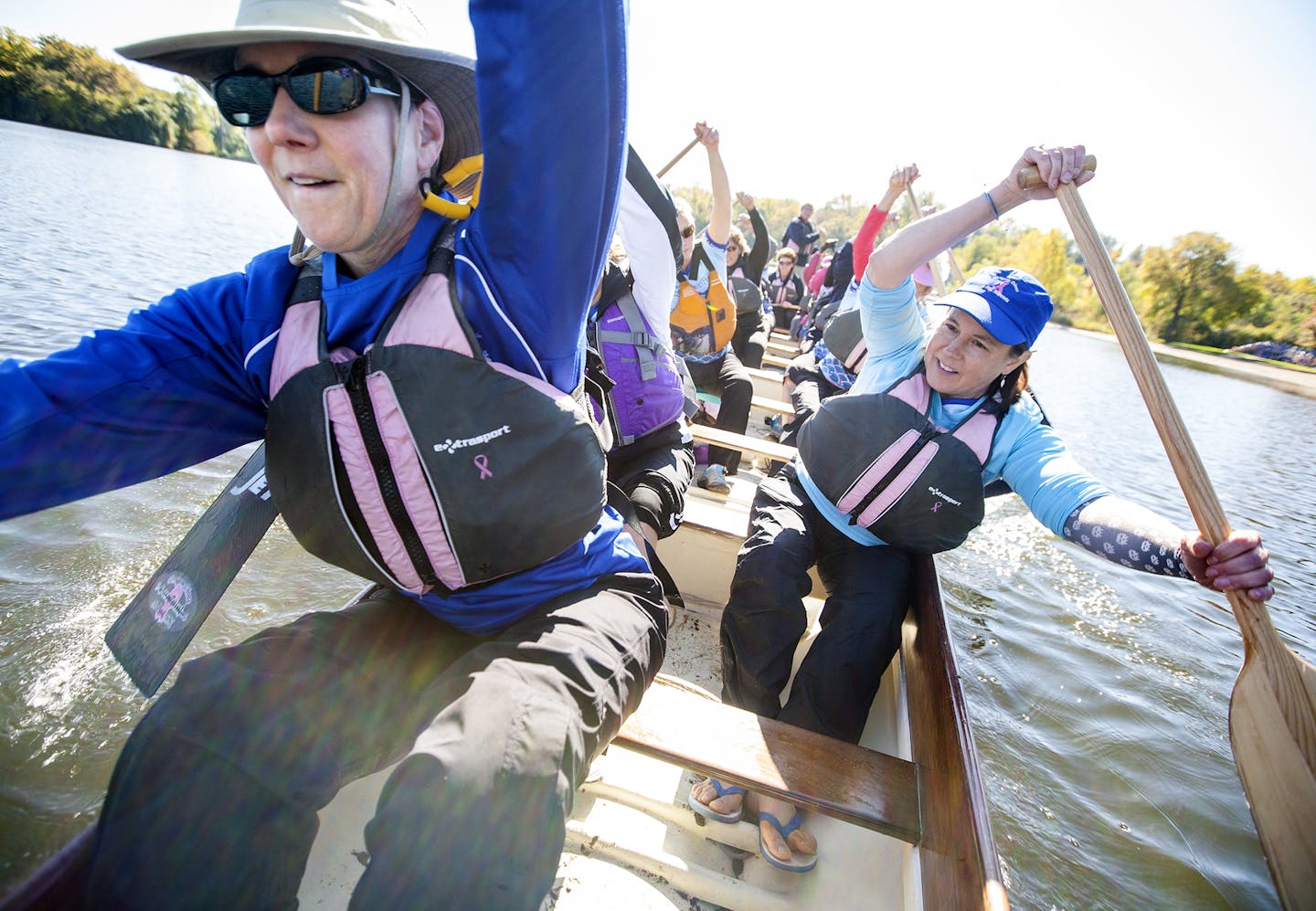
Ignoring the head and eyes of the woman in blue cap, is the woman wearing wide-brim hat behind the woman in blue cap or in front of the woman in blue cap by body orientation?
in front

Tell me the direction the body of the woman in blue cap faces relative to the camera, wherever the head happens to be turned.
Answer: toward the camera

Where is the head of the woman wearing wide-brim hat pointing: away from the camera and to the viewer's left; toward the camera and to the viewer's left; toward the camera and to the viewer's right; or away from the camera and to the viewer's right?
toward the camera and to the viewer's left
